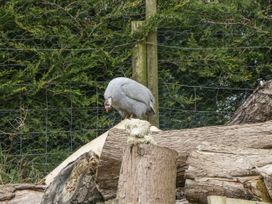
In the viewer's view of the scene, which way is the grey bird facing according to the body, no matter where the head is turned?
to the viewer's left

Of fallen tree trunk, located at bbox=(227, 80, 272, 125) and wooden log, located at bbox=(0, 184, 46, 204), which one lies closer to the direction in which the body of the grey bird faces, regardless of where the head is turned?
the wooden log

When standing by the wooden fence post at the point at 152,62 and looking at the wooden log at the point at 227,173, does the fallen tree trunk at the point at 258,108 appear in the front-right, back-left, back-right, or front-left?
front-left

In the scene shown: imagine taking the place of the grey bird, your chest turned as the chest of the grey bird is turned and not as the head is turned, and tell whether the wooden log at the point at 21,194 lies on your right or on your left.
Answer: on your left

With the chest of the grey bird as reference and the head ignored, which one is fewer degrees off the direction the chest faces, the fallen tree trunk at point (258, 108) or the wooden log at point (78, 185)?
the wooden log

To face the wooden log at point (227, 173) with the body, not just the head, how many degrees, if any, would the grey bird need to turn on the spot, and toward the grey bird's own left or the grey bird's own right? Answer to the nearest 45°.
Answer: approximately 90° to the grey bird's own left
